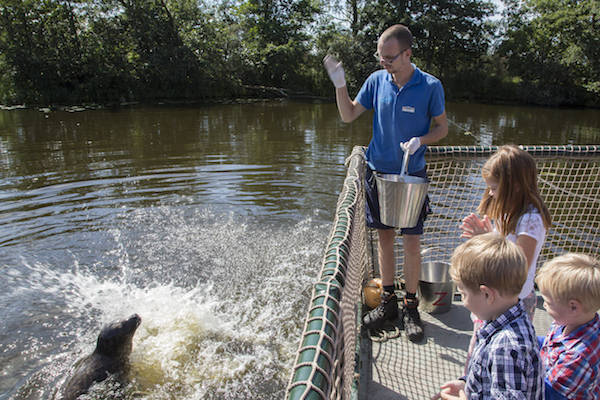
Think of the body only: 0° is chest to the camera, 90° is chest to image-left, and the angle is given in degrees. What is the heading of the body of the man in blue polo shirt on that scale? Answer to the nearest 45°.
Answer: approximately 0°

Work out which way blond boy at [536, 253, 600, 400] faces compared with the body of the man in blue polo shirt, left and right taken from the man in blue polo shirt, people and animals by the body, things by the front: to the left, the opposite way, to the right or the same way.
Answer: to the right

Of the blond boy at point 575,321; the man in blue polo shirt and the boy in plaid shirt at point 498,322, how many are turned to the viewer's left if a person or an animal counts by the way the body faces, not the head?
2

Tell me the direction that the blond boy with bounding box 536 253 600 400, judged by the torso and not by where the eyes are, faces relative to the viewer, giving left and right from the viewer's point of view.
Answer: facing to the left of the viewer

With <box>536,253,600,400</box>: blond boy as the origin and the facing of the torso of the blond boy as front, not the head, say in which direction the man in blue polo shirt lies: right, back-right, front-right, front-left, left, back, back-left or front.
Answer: front-right

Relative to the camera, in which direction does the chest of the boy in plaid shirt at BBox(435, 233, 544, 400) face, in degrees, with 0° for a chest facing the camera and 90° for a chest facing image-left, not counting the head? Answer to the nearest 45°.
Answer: approximately 90°

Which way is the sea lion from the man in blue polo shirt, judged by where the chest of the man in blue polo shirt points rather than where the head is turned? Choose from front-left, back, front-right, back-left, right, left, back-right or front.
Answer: right

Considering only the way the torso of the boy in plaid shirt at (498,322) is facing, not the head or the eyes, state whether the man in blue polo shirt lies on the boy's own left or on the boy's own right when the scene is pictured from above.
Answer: on the boy's own right

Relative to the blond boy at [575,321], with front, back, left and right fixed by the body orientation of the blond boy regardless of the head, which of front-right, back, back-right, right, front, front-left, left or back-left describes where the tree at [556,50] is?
right

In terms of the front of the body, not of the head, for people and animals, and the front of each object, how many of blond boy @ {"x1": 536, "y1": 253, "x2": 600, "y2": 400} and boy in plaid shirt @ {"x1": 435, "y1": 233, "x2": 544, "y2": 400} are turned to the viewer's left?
2

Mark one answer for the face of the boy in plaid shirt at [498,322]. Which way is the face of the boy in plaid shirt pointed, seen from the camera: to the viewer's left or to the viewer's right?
to the viewer's left
